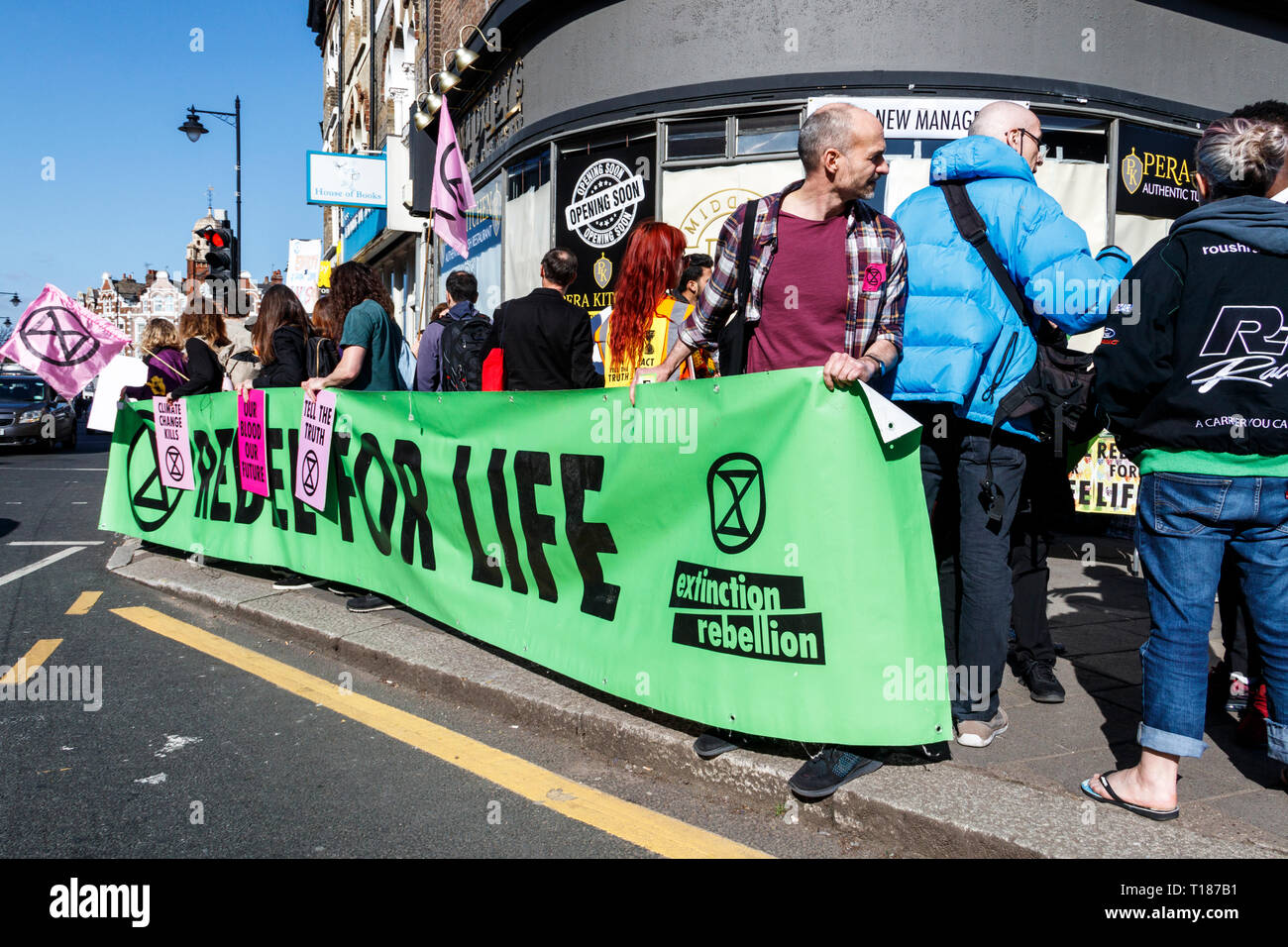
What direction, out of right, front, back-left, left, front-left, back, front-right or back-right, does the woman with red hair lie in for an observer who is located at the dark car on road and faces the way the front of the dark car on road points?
front

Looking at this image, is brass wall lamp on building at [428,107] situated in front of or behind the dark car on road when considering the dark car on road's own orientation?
in front

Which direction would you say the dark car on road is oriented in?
toward the camera

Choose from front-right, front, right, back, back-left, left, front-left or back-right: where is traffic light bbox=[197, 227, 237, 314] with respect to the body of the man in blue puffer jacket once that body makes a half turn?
right

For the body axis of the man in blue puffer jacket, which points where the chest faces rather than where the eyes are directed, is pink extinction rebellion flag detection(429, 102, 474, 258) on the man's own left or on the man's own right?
on the man's own left

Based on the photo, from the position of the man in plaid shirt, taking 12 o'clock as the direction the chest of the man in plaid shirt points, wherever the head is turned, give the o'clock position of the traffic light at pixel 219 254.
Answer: The traffic light is roughly at 5 o'clock from the man in plaid shirt.

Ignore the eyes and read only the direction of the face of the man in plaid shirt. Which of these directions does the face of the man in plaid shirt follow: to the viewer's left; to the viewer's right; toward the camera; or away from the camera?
to the viewer's right

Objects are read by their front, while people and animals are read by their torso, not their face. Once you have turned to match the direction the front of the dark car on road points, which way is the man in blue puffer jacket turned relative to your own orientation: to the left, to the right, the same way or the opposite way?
to the left

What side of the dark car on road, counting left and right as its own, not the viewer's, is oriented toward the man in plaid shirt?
front

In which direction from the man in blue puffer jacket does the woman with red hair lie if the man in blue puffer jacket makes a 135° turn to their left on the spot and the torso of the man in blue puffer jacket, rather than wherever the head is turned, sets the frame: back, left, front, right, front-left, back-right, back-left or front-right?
front-right

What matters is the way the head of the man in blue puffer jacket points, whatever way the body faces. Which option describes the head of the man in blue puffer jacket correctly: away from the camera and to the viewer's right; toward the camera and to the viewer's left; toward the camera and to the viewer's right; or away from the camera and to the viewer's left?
away from the camera and to the viewer's right

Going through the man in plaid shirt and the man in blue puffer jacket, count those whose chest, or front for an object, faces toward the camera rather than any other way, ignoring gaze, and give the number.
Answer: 1

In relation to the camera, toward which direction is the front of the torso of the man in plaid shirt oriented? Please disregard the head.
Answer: toward the camera

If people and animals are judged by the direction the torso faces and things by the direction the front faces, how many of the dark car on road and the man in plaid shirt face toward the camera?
2

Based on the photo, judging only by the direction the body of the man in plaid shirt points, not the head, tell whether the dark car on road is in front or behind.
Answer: behind
